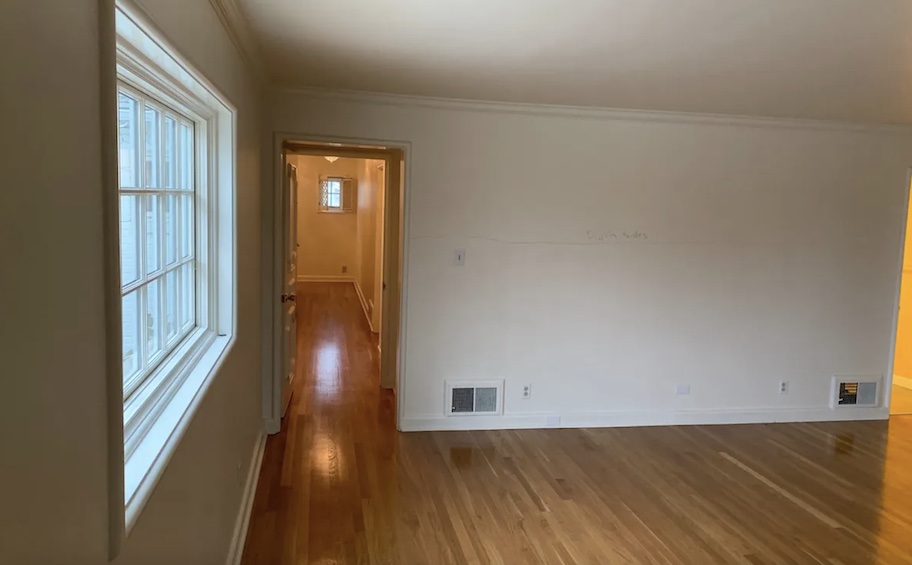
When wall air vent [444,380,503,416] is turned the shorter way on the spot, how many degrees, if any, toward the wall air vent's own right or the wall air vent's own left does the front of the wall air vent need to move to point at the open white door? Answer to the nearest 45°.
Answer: approximately 90° to the wall air vent's own right

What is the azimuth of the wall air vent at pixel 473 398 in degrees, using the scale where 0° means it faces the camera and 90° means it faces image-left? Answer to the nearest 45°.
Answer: approximately 0°

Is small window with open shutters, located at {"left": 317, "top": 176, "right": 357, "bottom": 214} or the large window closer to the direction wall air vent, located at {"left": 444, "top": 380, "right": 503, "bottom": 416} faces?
the large window

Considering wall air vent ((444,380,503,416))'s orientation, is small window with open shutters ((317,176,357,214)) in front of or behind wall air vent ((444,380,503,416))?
behind
